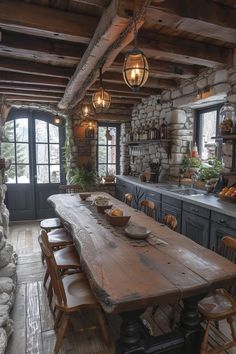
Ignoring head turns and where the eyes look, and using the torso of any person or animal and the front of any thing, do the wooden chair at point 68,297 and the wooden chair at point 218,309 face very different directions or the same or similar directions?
very different directions

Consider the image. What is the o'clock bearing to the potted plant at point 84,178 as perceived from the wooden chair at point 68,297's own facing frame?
The potted plant is roughly at 9 o'clock from the wooden chair.

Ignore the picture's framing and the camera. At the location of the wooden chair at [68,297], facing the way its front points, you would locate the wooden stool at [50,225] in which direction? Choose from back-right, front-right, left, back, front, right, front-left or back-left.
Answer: left

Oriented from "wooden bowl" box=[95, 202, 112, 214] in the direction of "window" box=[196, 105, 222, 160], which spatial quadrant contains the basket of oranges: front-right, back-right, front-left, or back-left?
front-right

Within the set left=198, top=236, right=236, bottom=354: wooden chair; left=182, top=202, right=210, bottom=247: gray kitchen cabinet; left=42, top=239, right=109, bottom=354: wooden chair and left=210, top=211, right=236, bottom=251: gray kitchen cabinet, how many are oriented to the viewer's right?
1

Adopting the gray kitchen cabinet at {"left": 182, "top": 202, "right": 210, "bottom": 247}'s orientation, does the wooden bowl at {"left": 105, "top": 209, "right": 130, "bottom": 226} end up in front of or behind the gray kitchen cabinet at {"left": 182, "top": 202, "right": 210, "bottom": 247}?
in front

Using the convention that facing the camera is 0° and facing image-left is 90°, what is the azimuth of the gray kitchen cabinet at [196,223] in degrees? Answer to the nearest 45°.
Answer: approximately 45°

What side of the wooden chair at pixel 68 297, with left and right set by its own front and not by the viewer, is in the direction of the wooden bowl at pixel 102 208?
left

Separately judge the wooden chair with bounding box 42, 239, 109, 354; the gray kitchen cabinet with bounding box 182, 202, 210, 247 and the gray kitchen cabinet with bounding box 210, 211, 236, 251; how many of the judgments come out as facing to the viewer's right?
1

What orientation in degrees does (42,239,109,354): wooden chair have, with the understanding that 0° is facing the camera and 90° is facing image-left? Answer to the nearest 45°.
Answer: approximately 270°

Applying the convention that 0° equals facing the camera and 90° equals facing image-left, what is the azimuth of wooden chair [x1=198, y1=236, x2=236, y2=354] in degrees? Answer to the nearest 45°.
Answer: approximately 45°

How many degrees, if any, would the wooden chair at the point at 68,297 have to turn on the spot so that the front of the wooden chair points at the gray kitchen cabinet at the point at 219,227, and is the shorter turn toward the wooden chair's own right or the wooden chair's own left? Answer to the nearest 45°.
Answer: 0° — it already faces it

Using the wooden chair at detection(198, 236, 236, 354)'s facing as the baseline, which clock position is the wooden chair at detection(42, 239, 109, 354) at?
the wooden chair at detection(42, 239, 109, 354) is roughly at 1 o'clock from the wooden chair at detection(198, 236, 236, 354).
